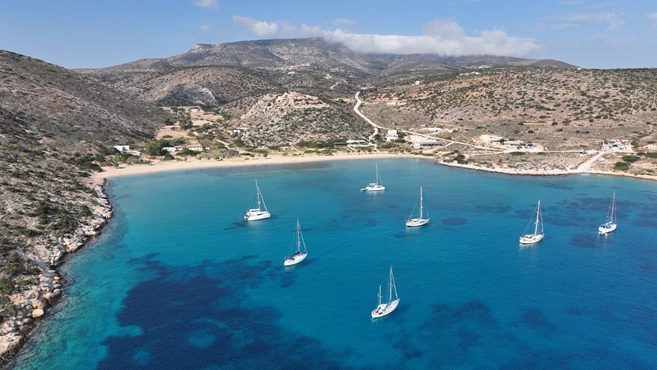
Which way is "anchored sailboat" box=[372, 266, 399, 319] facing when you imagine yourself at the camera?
facing away from the viewer and to the right of the viewer

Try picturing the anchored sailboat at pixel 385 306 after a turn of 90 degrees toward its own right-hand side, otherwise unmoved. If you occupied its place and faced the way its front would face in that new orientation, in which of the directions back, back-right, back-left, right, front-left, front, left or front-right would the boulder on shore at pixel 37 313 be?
back-right
